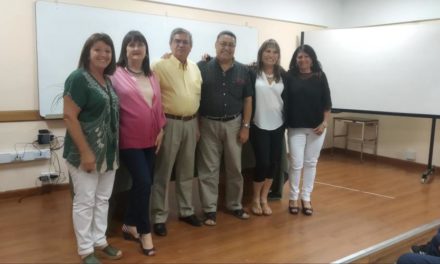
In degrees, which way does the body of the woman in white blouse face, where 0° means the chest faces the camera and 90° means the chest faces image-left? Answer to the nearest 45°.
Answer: approximately 0°

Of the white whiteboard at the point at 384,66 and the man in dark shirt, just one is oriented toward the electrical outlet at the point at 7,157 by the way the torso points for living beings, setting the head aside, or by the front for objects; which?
the white whiteboard

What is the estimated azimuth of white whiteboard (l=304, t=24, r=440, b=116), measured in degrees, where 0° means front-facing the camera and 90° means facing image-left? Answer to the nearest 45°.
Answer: approximately 45°

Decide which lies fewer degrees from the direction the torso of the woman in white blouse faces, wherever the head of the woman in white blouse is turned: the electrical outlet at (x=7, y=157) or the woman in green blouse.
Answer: the woman in green blouse

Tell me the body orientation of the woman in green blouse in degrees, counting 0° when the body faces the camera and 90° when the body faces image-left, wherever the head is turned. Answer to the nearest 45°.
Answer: approximately 315°

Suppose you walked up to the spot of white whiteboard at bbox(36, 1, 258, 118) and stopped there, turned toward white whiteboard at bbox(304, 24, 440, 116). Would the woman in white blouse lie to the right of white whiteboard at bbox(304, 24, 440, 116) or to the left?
right

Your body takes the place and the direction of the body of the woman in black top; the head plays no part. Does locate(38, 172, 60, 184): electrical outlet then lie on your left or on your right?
on your right

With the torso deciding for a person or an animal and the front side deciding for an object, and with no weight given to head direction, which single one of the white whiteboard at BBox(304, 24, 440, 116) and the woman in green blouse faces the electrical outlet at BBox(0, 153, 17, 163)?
the white whiteboard
